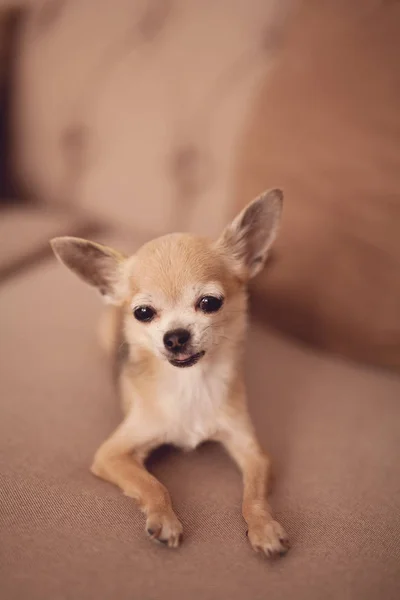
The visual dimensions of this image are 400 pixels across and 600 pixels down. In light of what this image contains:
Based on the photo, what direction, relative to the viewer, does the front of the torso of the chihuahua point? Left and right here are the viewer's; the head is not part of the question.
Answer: facing the viewer

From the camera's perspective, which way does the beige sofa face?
toward the camera
